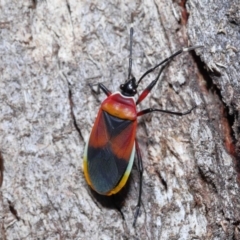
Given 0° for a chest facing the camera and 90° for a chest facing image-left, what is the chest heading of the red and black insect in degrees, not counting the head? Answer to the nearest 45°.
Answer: approximately 180°
